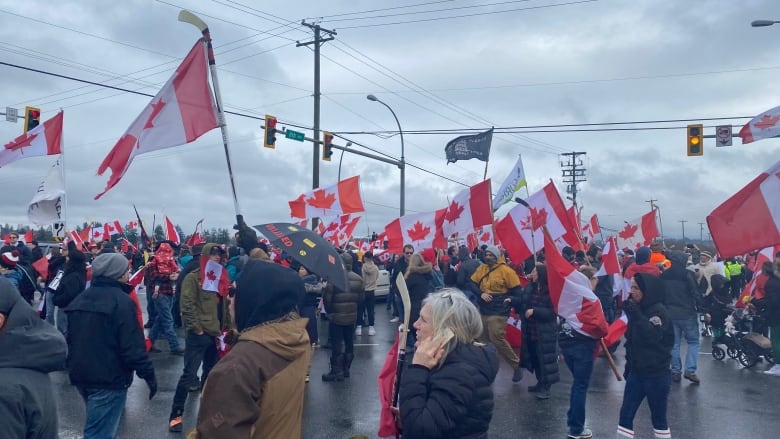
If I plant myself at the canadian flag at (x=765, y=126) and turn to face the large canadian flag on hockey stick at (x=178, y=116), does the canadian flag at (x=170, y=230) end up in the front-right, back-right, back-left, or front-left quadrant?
front-right

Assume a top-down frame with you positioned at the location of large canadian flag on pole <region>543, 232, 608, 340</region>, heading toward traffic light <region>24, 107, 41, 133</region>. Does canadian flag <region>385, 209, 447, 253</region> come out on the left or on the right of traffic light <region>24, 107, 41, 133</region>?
right

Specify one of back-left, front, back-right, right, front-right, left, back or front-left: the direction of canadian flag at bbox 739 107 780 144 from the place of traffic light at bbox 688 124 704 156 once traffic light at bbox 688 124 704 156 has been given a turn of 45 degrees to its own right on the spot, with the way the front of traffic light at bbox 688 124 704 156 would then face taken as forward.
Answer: front-left

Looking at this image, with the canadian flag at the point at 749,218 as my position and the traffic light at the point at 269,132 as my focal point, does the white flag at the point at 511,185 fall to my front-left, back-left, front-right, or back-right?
front-right

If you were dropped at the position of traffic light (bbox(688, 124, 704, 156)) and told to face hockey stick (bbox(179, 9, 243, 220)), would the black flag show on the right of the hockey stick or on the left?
right

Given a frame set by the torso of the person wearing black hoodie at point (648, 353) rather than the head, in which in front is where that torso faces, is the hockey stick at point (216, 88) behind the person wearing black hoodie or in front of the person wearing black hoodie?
in front

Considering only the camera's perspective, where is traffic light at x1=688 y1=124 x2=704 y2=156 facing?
facing the viewer
